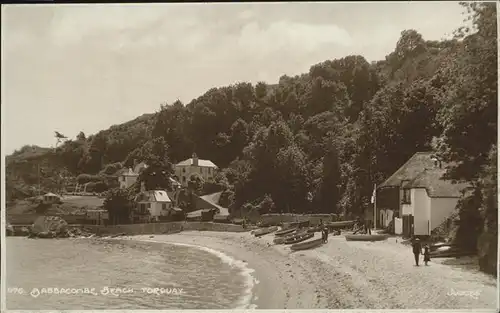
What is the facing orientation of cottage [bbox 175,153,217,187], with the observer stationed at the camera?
facing the viewer

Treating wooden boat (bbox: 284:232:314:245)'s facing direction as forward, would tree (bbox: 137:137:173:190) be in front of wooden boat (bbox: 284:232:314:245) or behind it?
in front

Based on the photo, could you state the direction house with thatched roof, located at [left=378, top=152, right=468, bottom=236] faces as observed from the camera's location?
facing the viewer and to the left of the viewer

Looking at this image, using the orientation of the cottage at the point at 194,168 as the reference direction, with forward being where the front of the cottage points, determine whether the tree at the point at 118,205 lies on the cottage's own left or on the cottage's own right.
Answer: on the cottage's own right

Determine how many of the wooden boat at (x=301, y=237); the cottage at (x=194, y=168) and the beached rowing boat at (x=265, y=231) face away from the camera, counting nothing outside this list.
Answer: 0

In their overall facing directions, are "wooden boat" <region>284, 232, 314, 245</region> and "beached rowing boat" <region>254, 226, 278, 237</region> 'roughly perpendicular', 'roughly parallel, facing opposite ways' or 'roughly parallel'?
roughly parallel

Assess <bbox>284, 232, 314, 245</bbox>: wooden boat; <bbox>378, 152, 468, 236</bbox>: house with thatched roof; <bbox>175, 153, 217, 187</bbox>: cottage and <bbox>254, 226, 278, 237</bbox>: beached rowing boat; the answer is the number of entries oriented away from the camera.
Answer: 0

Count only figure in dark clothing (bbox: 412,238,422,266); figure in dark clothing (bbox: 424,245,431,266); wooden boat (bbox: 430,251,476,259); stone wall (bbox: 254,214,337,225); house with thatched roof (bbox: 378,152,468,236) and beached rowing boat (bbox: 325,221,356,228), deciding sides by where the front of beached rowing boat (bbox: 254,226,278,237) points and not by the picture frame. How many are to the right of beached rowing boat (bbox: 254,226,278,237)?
0
